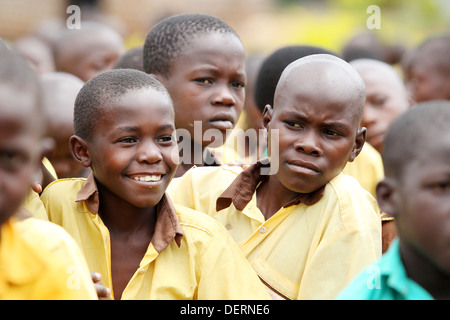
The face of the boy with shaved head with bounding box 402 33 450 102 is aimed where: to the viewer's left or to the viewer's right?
to the viewer's left

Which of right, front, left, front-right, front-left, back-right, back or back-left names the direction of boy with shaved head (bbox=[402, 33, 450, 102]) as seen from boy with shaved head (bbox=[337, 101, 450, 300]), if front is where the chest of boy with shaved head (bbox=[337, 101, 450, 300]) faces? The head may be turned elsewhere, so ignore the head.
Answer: back-left

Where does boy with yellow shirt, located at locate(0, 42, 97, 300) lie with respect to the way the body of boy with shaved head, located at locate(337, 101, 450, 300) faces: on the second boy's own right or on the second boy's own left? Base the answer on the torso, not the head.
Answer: on the second boy's own right
